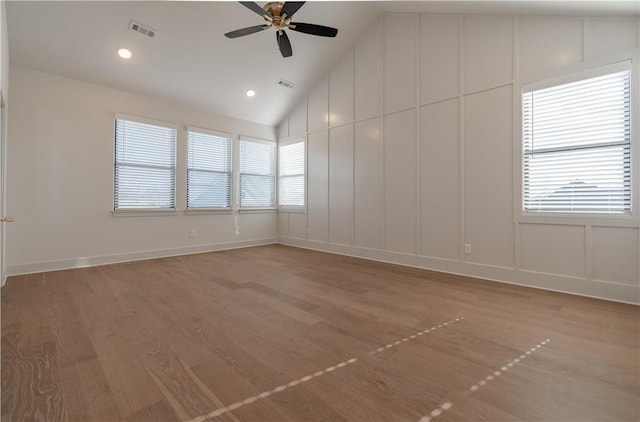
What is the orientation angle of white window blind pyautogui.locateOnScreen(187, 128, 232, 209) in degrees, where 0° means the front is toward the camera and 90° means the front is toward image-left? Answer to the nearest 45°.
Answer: approximately 315°

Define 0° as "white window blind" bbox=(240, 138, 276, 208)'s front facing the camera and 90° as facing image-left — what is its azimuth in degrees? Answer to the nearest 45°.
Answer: approximately 315°

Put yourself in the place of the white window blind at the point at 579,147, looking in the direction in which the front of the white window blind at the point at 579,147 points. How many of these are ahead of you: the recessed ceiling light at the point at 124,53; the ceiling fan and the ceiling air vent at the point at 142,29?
3

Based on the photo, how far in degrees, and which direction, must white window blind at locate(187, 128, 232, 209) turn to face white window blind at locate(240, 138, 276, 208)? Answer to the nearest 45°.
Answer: approximately 90° to its left

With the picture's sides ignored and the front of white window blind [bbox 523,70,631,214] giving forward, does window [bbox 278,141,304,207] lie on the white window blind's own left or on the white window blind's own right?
on the white window blind's own right

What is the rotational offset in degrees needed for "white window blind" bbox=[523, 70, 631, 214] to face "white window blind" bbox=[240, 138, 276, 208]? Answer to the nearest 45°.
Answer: approximately 45° to its right

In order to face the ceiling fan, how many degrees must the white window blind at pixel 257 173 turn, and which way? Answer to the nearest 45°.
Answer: approximately 45° to its right

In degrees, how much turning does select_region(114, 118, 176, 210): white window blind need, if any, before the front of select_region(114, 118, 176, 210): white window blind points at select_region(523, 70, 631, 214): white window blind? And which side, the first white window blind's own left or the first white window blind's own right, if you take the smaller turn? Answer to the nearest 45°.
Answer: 0° — it already faces it

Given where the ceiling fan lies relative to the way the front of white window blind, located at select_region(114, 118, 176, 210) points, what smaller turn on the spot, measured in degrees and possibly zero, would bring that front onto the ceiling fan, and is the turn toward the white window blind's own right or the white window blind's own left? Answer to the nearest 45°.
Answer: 0° — it already faces it
